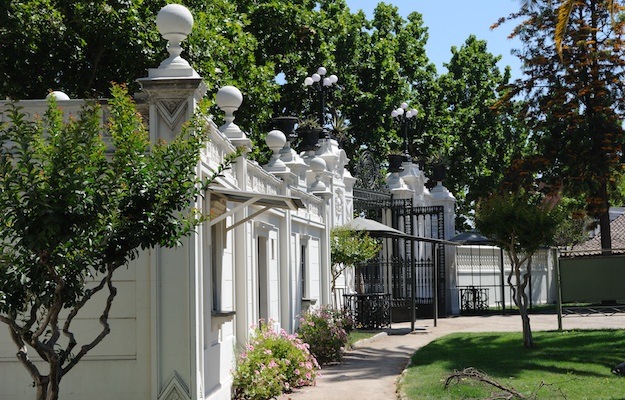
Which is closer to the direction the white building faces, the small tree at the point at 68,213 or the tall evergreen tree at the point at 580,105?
the tall evergreen tree

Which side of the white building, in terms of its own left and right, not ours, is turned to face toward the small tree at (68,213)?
right

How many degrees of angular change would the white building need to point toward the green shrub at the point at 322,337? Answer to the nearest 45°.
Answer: approximately 90° to its left

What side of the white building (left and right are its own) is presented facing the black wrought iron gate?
left

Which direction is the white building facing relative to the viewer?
to the viewer's right

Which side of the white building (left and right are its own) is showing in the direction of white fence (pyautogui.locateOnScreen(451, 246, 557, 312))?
left

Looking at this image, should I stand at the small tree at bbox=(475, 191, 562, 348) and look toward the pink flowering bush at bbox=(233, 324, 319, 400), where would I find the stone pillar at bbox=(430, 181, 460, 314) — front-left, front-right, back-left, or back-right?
back-right
